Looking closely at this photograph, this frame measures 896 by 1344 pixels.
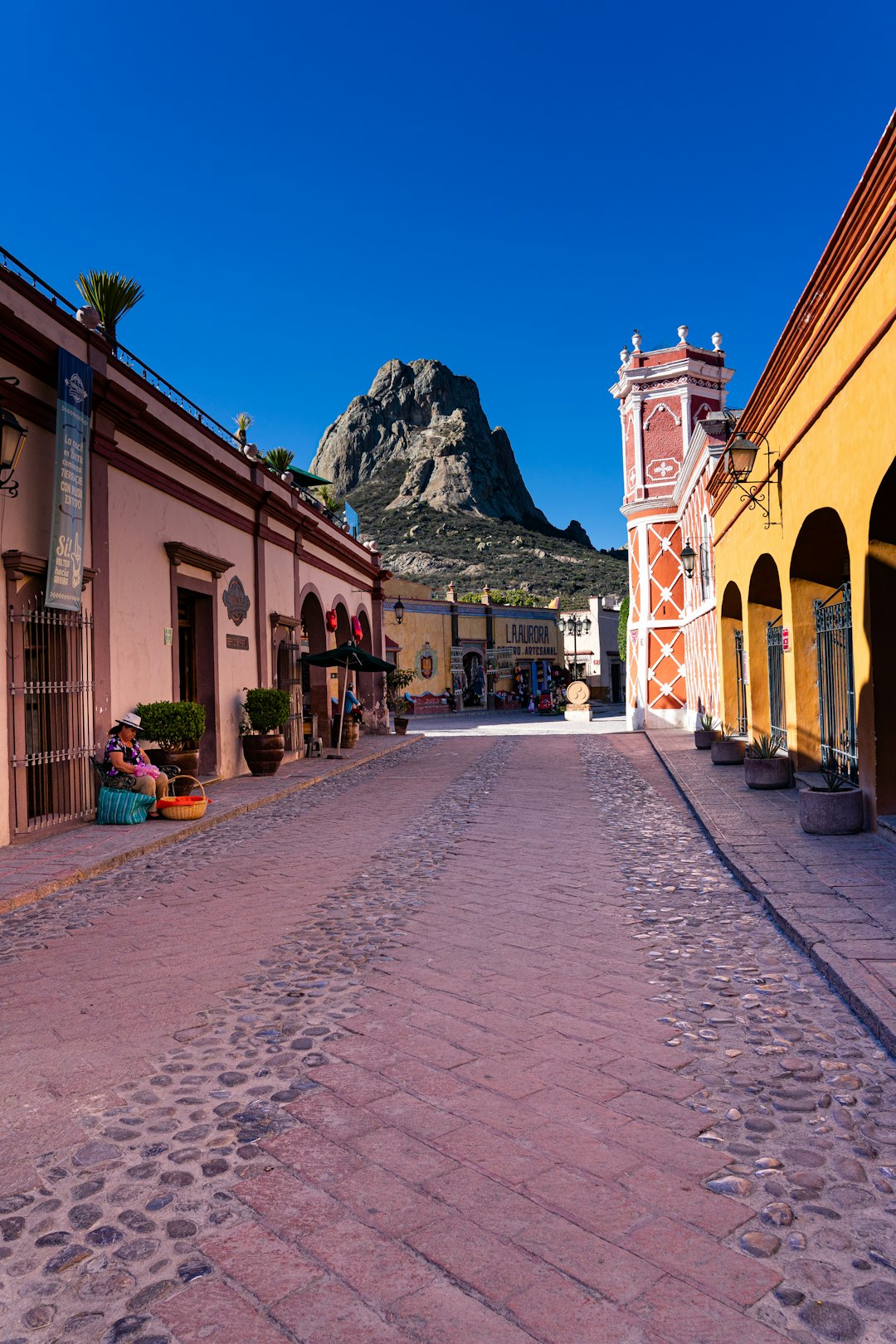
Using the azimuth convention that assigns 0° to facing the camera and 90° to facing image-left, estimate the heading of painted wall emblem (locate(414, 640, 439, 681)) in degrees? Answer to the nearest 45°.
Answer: approximately 0°

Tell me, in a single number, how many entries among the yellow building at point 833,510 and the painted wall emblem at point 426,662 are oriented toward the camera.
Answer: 1

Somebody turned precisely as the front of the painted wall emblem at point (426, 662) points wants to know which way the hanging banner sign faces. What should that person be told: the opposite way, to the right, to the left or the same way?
to the left

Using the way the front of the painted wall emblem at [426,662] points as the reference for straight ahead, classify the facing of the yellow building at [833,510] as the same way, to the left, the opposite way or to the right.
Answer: to the right

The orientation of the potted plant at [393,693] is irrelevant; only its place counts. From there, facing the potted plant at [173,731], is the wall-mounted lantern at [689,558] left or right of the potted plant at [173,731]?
left

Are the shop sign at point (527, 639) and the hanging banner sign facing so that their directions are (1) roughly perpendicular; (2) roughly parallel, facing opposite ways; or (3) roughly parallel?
roughly perpendicular

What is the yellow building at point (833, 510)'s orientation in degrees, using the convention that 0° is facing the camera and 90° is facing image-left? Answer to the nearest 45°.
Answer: approximately 90°

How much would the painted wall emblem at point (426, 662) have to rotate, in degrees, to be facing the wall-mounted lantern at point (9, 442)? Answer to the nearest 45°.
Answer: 0° — it already faces it

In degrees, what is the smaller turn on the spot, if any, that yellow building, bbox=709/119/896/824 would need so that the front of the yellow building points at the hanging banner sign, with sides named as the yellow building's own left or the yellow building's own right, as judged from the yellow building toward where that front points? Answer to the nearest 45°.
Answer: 0° — it already faces it

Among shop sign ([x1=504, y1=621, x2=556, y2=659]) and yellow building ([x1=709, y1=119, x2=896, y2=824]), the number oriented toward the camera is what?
1

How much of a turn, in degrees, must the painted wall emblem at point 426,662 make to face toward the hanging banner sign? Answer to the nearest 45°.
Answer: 0° — it already faces it
